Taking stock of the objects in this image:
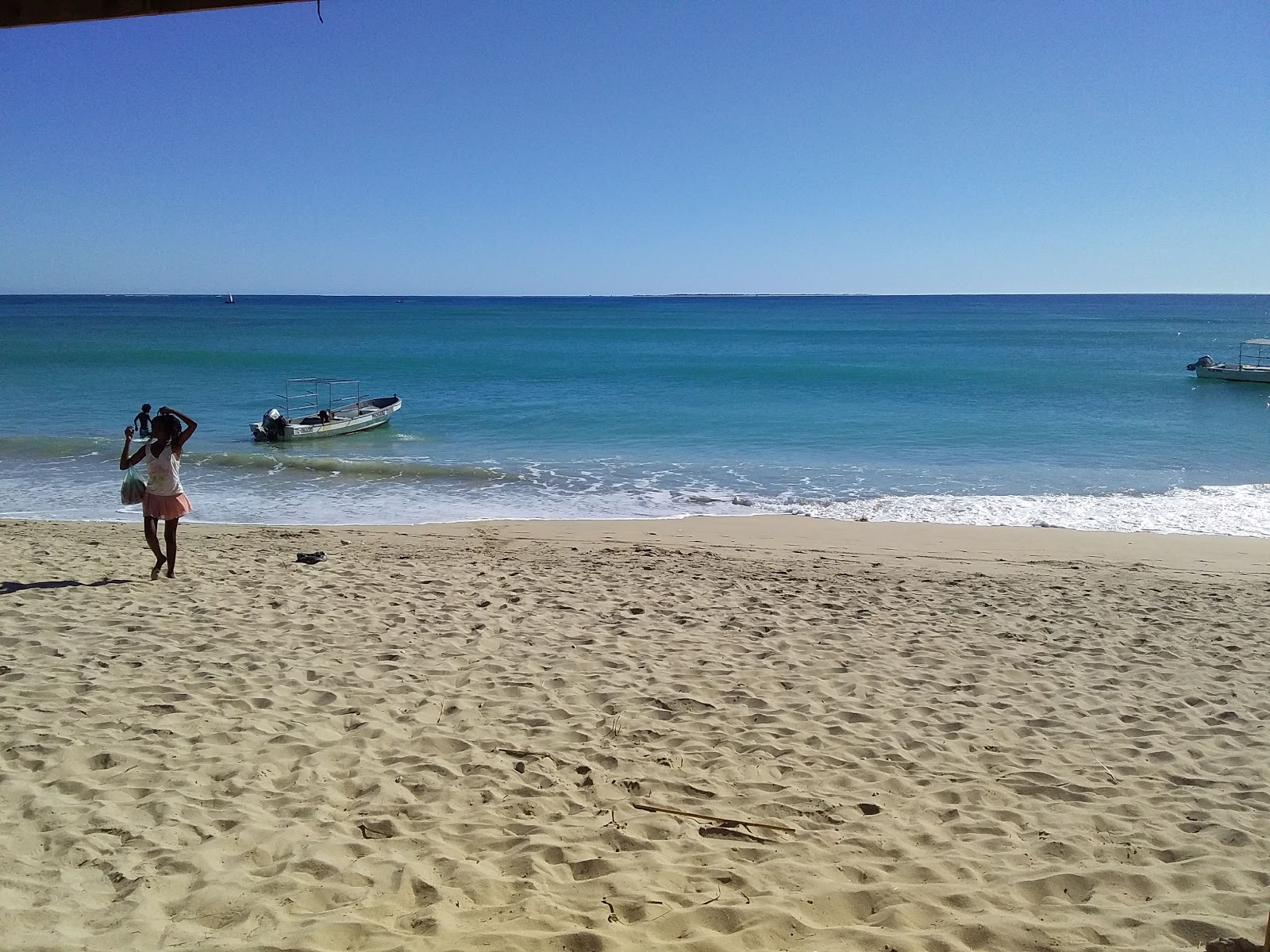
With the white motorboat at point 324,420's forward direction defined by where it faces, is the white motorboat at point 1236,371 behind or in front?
in front

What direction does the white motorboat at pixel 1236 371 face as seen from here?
to the viewer's right

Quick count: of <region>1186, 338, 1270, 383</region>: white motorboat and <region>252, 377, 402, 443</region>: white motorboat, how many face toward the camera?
0

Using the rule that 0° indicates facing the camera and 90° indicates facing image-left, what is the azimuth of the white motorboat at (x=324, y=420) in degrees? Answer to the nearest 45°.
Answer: approximately 225°

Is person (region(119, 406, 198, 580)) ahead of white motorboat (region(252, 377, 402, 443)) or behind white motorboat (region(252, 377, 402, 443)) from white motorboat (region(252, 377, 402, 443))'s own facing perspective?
behind

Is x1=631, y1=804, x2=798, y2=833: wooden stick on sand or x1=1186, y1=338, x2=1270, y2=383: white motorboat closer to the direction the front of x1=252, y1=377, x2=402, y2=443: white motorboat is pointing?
the white motorboat

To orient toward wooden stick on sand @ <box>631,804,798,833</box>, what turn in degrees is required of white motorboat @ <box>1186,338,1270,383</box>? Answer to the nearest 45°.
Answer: approximately 90° to its right

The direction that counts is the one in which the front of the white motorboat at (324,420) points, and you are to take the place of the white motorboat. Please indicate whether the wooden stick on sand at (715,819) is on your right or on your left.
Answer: on your right

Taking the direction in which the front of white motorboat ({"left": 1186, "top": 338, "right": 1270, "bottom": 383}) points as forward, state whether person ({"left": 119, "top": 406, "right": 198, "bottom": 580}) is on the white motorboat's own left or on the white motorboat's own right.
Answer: on the white motorboat's own right

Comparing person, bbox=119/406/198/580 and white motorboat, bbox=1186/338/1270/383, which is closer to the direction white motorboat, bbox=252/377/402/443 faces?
the white motorboat

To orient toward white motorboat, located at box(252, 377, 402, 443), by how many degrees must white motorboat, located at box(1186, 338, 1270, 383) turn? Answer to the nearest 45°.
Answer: approximately 135° to its right
